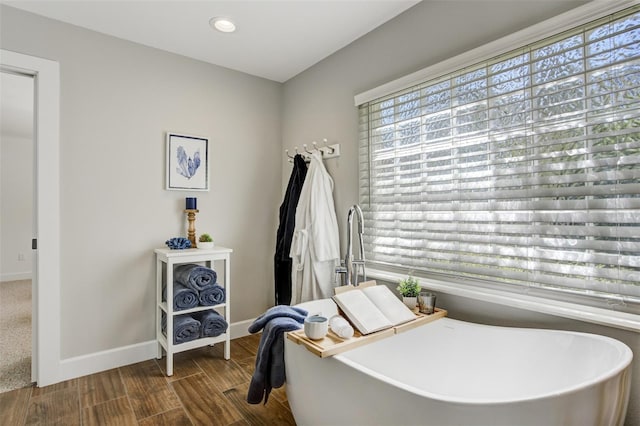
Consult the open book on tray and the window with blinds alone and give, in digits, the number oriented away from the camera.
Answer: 0

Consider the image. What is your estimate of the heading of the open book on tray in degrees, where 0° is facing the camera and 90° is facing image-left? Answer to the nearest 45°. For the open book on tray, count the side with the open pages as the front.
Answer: approximately 315°

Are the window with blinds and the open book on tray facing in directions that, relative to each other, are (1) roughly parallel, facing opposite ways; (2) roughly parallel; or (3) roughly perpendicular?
roughly perpendicular

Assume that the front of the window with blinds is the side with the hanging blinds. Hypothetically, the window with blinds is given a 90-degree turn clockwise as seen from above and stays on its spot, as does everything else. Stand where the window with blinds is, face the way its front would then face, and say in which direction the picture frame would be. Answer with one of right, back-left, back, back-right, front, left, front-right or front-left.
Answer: front-left

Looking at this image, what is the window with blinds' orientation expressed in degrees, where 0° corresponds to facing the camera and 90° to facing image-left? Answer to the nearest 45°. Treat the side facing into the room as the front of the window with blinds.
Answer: approximately 45°

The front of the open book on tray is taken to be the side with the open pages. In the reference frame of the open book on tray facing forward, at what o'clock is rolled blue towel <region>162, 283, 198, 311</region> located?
The rolled blue towel is roughly at 5 o'clock from the open book on tray.
